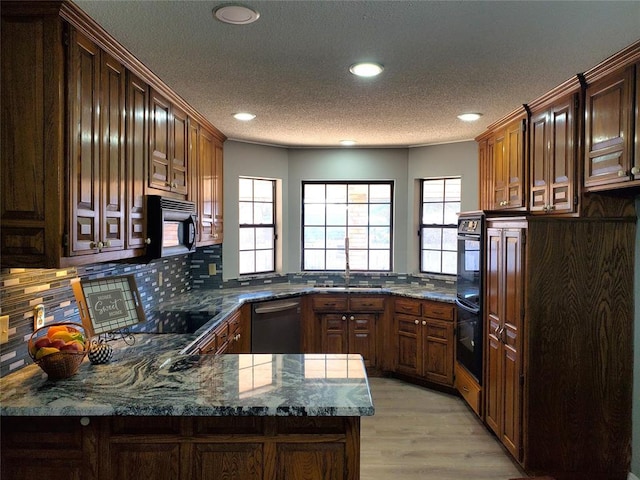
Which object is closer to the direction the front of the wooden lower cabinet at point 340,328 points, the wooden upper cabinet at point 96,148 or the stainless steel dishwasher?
the wooden upper cabinet

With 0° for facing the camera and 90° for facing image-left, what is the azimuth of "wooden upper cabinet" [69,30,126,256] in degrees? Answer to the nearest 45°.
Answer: approximately 315°

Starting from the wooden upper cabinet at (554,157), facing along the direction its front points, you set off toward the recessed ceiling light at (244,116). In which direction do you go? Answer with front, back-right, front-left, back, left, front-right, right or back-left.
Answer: front-right

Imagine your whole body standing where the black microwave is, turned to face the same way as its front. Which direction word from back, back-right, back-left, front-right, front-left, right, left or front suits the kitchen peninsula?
front-right

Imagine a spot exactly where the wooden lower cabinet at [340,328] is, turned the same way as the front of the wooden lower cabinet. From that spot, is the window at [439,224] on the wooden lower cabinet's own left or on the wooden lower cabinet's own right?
on the wooden lower cabinet's own left
